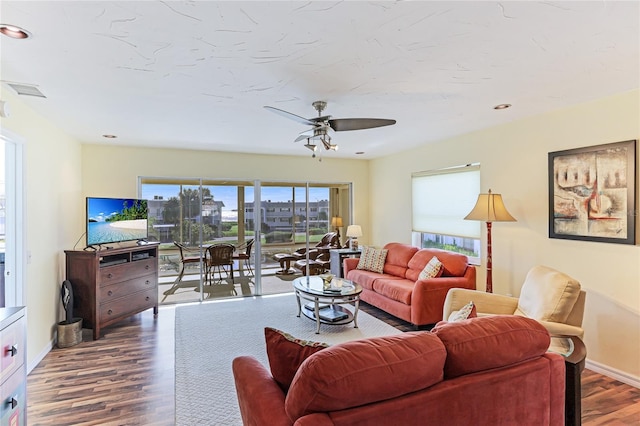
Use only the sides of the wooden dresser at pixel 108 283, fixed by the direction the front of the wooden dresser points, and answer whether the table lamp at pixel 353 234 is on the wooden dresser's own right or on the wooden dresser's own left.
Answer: on the wooden dresser's own left

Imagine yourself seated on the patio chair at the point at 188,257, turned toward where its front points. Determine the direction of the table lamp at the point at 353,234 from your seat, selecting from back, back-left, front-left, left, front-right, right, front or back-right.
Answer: front

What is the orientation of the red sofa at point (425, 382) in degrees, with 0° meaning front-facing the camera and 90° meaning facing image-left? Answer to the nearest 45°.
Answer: approximately 135°

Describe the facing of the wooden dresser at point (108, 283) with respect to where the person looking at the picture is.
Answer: facing the viewer and to the right of the viewer

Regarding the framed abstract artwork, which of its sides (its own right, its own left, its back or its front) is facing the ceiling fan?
front

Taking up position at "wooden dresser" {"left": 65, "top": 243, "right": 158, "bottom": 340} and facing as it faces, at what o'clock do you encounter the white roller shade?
The white roller shade is roughly at 11 o'clock from the wooden dresser.

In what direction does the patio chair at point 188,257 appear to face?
to the viewer's right

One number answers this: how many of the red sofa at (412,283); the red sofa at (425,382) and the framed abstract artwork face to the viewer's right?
0

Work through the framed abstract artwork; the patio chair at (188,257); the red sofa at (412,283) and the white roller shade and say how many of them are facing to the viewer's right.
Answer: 1

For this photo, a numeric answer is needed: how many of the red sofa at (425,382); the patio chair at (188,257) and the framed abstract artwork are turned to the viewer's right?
1

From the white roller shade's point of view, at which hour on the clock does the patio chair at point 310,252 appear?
The patio chair is roughly at 2 o'clock from the white roller shade.

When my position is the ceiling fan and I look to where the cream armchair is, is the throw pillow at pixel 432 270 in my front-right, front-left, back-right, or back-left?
front-left

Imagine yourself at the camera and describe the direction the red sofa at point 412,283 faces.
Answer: facing the viewer and to the left of the viewer

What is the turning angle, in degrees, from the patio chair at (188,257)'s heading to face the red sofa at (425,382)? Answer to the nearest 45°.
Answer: approximately 90° to its right

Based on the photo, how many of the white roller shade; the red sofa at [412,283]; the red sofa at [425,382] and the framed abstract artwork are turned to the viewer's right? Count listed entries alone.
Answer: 0

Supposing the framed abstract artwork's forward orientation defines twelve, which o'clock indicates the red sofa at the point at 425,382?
The red sofa is roughly at 11 o'clock from the framed abstract artwork.

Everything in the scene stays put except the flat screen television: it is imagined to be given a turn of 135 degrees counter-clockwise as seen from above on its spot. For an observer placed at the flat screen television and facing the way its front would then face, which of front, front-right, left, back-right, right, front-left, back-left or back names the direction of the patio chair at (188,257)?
front-right

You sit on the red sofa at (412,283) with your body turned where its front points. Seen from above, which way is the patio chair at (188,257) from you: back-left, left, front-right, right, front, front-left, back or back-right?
front-right

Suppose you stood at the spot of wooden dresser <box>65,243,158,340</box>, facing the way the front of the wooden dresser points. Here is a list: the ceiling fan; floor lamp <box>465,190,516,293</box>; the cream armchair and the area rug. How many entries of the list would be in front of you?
4
